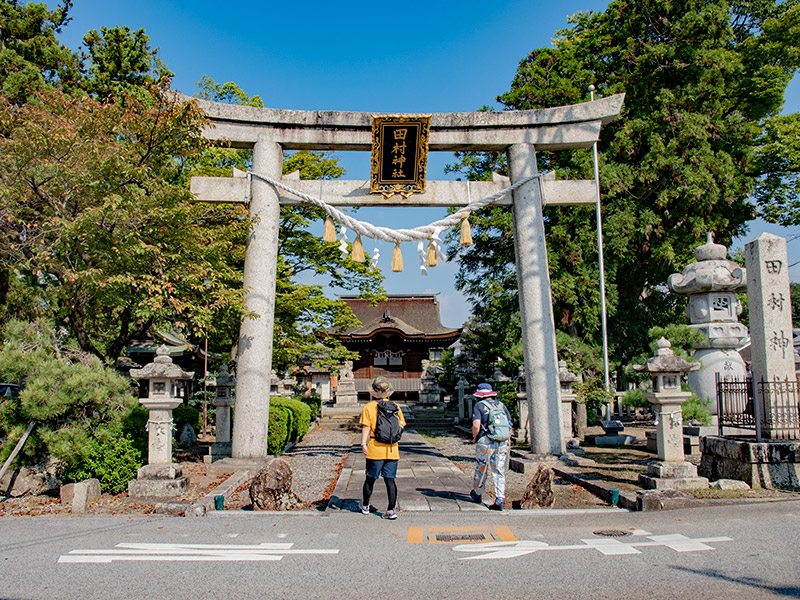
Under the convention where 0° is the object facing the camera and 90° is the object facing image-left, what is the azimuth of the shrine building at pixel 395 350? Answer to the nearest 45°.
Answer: approximately 0°

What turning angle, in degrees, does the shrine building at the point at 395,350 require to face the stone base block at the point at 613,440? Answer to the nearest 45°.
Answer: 0° — it already faces it

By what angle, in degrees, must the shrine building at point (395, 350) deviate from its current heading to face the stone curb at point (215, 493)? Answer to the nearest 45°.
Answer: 0° — it already faces it

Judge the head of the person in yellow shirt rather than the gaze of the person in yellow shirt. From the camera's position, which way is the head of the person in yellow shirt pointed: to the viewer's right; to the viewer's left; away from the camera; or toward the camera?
away from the camera

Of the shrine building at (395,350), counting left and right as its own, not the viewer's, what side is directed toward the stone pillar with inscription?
front

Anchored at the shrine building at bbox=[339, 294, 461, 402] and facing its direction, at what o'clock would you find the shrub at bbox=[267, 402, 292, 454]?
The shrub is roughly at 12 o'clock from the shrine building.

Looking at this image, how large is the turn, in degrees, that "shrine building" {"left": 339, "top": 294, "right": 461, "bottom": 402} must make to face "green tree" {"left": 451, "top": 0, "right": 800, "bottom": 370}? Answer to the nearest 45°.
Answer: approximately 45° to its left

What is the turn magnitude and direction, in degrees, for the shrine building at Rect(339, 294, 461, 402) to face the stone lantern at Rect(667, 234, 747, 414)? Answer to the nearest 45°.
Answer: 0° — it already faces it

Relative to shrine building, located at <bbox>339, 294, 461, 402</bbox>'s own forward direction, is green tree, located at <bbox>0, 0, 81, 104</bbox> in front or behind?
in front

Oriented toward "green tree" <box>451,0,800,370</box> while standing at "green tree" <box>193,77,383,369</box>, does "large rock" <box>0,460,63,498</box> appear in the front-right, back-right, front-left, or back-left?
back-right

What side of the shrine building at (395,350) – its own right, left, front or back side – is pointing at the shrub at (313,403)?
front
